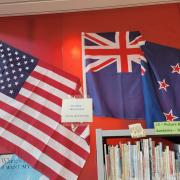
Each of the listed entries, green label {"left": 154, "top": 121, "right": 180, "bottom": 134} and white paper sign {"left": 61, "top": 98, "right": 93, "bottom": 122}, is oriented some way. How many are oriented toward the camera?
2

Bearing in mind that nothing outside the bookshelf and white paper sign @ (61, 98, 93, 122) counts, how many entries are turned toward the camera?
2

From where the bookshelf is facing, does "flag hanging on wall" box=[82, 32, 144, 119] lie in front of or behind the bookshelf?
behind

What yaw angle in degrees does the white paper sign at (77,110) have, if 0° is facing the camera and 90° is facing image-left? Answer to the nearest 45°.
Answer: approximately 0°

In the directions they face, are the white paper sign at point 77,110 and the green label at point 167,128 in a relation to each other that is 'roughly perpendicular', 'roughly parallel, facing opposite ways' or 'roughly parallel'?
roughly parallel

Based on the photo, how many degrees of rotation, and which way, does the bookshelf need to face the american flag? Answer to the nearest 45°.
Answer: approximately 135° to its right

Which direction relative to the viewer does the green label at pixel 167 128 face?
toward the camera

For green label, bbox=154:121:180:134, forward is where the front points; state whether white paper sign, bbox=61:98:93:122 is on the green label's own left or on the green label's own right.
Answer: on the green label's own right

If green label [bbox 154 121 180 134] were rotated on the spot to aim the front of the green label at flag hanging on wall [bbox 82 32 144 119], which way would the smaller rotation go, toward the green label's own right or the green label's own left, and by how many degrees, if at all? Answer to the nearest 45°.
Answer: approximately 135° to the green label's own right

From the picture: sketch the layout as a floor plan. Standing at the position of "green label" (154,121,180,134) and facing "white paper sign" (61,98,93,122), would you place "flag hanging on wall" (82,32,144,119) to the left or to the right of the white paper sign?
right

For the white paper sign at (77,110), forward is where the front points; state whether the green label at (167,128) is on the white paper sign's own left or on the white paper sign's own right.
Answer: on the white paper sign's own left
